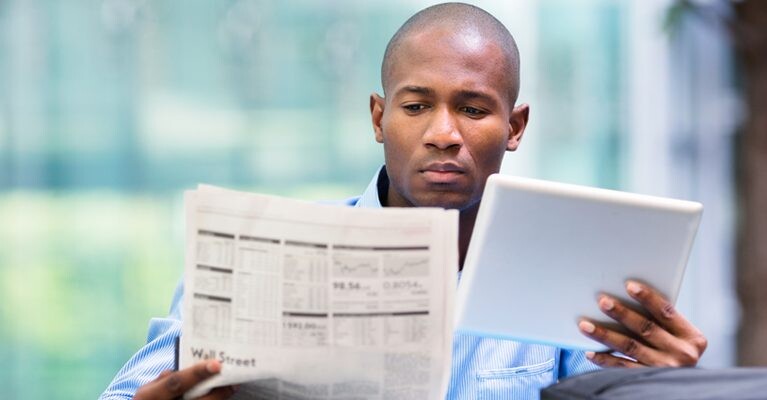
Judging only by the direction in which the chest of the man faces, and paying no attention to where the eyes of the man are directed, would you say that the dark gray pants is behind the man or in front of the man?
in front

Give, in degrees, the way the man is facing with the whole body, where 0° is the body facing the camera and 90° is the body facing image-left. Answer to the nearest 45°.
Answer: approximately 0°
